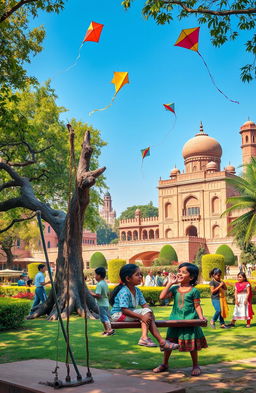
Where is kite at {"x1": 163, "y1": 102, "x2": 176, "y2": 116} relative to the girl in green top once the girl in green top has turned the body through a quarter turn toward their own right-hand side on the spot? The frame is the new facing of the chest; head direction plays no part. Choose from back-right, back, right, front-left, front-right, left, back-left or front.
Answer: front-right

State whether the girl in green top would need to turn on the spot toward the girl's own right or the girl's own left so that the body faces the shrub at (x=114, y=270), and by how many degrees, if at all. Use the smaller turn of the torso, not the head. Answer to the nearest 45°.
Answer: approximately 135° to the girl's own right

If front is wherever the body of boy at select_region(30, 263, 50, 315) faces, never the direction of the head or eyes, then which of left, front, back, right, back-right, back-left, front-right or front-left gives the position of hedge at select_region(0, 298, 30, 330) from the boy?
right

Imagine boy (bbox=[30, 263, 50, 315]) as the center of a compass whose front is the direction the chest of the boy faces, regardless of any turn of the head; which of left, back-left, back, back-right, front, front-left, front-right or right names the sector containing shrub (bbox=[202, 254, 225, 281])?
front-left

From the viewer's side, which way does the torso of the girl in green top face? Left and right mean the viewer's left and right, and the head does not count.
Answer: facing the viewer and to the left of the viewer
